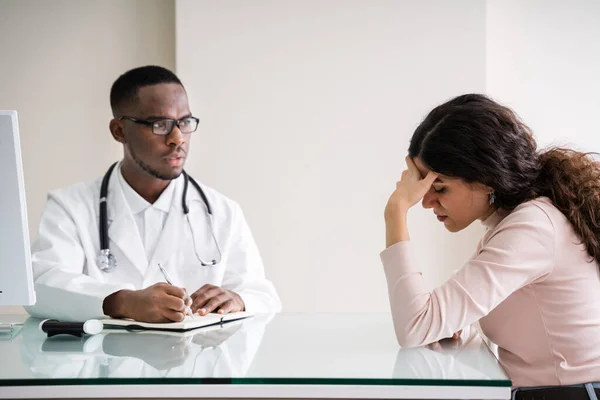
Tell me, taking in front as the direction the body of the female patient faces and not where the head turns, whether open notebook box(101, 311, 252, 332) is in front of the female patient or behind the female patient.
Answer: in front

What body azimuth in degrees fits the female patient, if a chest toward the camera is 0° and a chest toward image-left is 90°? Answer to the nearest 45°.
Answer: approximately 90°

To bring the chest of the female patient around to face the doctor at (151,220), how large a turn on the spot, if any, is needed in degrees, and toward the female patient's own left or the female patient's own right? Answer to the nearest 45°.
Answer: approximately 45° to the female patient's own right

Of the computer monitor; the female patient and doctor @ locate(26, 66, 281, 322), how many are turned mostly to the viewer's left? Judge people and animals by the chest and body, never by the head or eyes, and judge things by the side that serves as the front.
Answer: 1

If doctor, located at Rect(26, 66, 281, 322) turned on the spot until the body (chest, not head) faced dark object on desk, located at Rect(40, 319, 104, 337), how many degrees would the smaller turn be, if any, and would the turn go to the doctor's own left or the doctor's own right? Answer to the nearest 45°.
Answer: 0° — they already face it

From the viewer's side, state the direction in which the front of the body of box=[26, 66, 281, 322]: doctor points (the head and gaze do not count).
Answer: toward the camera

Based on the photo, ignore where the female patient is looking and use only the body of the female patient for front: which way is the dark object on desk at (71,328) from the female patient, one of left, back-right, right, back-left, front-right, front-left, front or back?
front

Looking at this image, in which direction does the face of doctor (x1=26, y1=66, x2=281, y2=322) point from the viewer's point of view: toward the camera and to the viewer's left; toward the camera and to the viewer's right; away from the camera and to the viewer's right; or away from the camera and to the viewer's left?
toward the camera and to the viewer's right

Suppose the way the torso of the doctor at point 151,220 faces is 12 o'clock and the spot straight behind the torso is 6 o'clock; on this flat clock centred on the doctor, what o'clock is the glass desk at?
The glass desk is roughly at 12 o'clock from the doctor.

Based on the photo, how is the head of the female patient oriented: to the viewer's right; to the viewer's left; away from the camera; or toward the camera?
to the viewer's left

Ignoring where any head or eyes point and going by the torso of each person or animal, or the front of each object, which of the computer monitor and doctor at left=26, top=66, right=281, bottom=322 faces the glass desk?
the doctor

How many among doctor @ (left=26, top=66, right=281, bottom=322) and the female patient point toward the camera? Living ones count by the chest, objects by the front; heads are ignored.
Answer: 1
